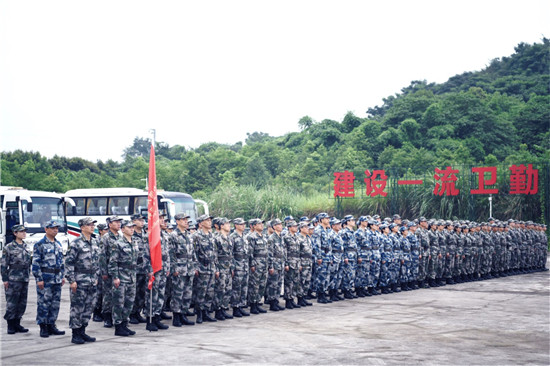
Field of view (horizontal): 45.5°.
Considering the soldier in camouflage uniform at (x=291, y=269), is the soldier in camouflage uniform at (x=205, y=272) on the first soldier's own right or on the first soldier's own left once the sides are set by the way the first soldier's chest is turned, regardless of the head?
on the first soldier's own right

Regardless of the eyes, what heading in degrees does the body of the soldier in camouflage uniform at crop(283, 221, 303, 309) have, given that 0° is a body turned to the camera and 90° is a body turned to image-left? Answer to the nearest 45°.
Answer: approximately 315°

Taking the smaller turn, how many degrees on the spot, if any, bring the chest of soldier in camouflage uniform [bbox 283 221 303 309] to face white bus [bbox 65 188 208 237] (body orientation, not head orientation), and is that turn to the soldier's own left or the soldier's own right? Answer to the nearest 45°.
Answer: approximately 180°

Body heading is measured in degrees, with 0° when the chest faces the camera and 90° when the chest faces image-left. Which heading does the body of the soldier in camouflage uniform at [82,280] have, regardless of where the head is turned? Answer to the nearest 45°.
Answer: approximately 315°

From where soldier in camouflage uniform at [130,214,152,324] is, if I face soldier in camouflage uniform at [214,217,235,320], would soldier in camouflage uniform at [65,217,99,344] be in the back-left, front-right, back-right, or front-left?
back-right

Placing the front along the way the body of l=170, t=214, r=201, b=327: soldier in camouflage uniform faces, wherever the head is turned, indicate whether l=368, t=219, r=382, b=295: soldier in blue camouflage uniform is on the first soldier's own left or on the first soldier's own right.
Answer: on the first soldier's own left
